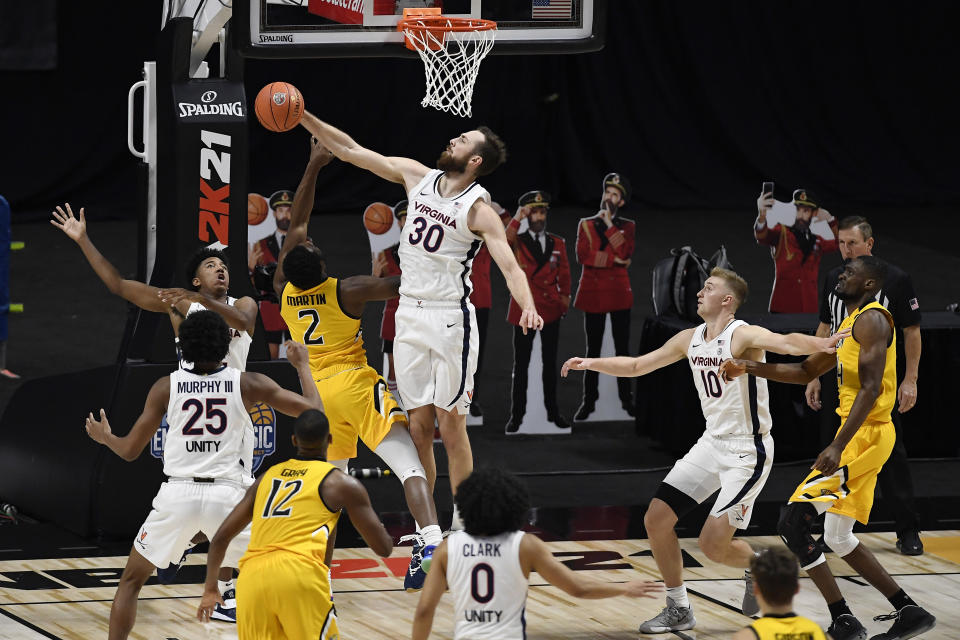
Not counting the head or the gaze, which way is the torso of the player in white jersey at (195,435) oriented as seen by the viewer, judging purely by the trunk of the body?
away from the camera

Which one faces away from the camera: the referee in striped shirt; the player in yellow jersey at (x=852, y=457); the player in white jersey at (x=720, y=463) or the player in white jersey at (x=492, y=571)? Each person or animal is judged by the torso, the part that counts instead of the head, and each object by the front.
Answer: the player in white jersey at (x=492, y=571)

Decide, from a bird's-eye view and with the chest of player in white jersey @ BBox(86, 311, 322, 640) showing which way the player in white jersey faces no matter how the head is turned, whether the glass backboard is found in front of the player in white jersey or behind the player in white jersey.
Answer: in front

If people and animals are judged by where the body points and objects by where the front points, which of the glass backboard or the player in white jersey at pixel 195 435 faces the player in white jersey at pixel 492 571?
the glass backboard

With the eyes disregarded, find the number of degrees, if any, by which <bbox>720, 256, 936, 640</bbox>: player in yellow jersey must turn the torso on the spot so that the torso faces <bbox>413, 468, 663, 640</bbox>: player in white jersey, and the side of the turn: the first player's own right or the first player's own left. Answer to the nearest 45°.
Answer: approximately 45° to the first player's own left

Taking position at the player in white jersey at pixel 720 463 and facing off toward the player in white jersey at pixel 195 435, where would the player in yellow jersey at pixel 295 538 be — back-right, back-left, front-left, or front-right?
front-left

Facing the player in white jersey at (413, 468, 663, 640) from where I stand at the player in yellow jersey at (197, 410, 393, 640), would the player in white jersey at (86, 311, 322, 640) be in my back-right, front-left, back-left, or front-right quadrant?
back-left

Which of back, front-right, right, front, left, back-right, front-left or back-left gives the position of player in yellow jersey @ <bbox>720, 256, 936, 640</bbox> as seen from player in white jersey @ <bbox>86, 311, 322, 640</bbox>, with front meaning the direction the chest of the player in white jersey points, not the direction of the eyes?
right

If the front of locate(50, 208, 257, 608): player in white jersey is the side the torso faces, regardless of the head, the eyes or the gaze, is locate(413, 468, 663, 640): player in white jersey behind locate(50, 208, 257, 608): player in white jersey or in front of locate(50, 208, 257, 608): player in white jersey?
in front

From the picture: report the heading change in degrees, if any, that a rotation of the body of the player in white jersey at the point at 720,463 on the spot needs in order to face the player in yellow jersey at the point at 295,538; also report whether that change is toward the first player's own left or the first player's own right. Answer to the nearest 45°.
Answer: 0° — they already face them

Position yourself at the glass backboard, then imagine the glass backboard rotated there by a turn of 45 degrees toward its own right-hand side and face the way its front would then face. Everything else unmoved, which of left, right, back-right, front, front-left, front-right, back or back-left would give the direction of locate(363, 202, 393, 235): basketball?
back-right

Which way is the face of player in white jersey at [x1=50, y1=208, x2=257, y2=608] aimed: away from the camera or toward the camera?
toward the camera

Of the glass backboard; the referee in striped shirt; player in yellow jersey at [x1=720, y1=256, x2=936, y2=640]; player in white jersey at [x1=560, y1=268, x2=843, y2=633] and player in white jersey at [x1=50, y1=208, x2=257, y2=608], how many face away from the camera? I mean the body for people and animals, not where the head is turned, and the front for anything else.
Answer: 0

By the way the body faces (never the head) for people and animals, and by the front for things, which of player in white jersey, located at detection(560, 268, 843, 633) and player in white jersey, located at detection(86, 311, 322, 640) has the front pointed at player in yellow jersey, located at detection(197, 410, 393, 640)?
player in white jersey, located at detection(560, 268, 843, 633)

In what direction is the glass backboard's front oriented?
toward the camera

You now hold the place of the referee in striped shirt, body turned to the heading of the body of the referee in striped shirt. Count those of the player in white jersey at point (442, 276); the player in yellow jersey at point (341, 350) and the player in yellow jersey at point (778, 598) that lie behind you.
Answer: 0

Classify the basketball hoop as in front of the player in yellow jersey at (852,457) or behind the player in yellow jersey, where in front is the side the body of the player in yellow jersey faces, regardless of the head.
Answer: in front

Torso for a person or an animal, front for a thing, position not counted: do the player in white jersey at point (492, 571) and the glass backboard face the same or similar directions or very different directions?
very different directions

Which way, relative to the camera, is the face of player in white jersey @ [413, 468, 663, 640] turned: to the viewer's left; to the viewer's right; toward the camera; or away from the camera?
away from the camera
